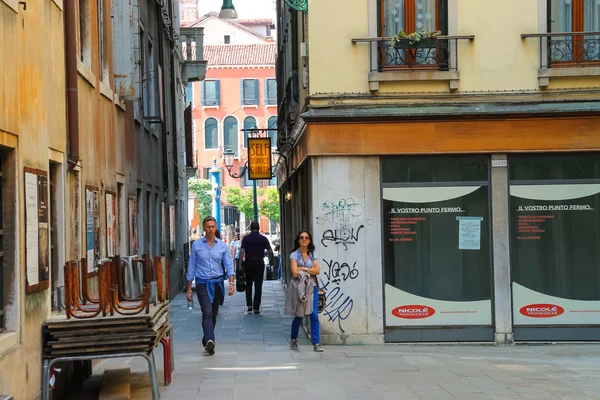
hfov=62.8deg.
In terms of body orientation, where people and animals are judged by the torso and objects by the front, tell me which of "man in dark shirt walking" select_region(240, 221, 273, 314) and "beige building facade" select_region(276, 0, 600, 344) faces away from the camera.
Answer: the man in dark shirt walking

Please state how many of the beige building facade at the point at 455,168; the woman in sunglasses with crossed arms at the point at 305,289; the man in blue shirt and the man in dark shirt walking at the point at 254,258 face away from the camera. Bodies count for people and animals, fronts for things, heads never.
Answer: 1

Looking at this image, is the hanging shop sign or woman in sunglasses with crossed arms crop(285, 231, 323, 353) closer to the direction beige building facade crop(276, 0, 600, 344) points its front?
the woman in sunglasses with crossed arms

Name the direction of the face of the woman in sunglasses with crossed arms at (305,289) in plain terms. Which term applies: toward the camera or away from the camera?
toward the camera

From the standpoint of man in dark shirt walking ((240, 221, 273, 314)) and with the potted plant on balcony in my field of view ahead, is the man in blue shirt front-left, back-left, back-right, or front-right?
front-right

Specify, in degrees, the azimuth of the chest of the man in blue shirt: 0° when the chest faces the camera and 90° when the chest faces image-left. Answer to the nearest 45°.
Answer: approximately 0°

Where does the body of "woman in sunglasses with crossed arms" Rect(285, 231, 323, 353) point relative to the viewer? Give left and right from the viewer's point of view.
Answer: facing the viewer

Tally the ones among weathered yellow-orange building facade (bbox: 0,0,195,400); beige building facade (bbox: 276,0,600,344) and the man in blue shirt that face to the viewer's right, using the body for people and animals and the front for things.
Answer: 1

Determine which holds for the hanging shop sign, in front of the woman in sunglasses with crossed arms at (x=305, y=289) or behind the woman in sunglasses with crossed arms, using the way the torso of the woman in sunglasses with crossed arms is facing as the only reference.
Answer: behind

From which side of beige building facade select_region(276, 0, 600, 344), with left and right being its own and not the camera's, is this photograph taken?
front

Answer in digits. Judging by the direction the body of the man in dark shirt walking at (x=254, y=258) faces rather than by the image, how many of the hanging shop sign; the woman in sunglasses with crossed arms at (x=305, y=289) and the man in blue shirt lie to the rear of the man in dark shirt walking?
2
